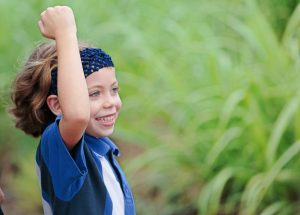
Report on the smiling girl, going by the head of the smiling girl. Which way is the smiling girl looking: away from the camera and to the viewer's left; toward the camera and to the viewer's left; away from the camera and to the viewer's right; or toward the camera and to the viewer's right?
toward the camera and to the viewer's right

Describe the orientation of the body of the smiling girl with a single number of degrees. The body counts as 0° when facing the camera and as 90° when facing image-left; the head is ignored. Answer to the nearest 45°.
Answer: approximately 315°
